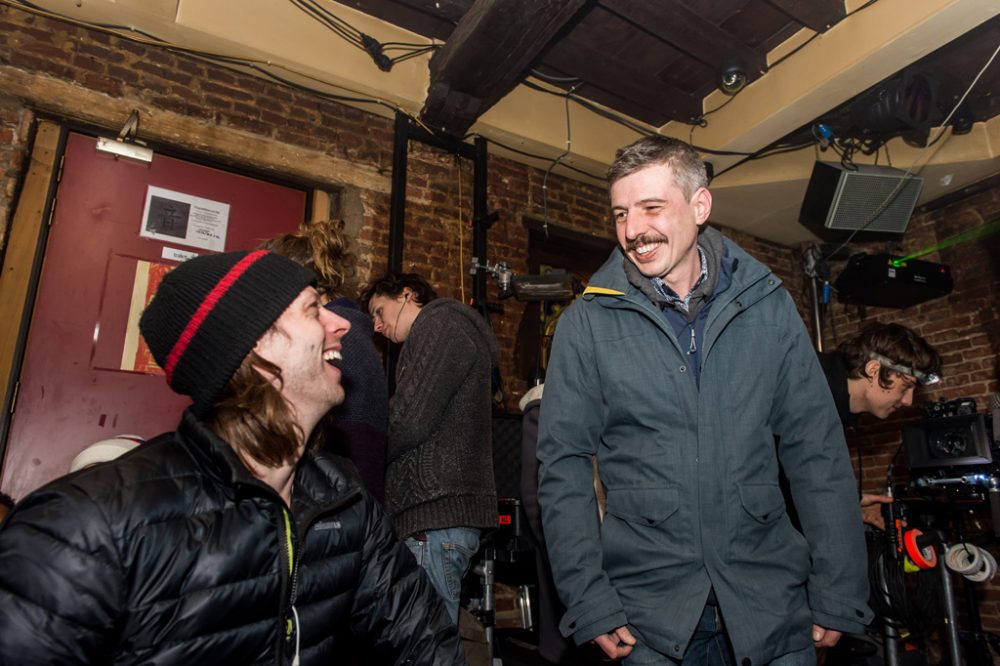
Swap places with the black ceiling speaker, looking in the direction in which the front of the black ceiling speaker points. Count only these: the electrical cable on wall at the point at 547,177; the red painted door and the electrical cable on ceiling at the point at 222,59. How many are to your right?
3

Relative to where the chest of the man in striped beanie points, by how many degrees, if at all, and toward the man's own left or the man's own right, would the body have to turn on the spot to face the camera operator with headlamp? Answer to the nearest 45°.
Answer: approximately 45° to the man's own left

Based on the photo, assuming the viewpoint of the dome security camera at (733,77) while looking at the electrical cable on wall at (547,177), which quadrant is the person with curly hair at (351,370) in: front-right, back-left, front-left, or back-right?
front-left

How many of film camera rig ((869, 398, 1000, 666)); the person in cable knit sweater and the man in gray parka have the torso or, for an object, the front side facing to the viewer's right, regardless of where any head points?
0

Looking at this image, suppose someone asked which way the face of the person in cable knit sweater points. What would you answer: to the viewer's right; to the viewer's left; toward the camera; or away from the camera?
to the viewer's left

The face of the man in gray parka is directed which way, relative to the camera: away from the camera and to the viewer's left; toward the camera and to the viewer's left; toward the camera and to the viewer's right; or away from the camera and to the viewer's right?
toward the camera and to the viewer's left

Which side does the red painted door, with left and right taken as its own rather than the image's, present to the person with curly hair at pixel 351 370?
front

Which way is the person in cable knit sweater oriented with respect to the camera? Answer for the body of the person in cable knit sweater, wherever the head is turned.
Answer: to the viewer's left
